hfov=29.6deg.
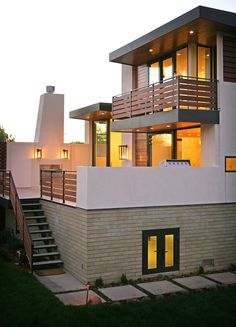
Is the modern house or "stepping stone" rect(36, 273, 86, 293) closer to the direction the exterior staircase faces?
the stepping stone

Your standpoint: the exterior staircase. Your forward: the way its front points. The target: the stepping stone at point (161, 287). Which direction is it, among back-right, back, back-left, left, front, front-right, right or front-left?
front-left

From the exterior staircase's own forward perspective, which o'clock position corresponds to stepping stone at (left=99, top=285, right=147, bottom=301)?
The stepping stone is roughly at 11 o'clock from the exterior staircase.

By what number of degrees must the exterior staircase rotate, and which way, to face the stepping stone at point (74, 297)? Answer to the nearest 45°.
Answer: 0° — it already faces it

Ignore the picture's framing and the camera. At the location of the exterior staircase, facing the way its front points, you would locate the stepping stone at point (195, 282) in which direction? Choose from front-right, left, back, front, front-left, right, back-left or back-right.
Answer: front-left

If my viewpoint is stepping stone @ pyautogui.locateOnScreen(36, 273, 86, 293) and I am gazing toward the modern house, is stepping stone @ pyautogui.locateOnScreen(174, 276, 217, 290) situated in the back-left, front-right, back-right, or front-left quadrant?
front-right

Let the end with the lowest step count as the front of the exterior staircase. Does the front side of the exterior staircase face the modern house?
no

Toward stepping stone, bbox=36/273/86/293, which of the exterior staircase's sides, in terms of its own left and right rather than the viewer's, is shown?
front

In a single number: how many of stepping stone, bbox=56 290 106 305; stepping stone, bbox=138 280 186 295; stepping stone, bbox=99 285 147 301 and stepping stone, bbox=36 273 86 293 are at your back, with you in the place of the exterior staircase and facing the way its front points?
0

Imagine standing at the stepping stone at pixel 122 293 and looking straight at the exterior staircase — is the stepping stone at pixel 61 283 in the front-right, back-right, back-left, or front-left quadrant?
front-left

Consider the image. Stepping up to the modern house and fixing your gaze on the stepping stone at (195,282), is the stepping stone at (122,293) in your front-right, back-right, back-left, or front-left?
front-right

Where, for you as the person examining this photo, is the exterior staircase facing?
facing the viewer

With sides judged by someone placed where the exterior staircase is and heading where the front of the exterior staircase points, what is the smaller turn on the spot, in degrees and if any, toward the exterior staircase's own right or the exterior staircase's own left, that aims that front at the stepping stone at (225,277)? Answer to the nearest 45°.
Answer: approximately 45° to the exterior staircase's own left
